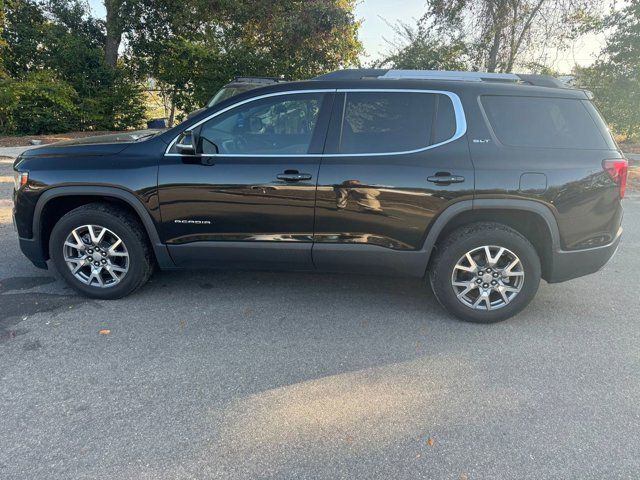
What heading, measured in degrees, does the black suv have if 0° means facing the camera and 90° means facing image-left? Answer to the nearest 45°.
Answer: approximately 90°
